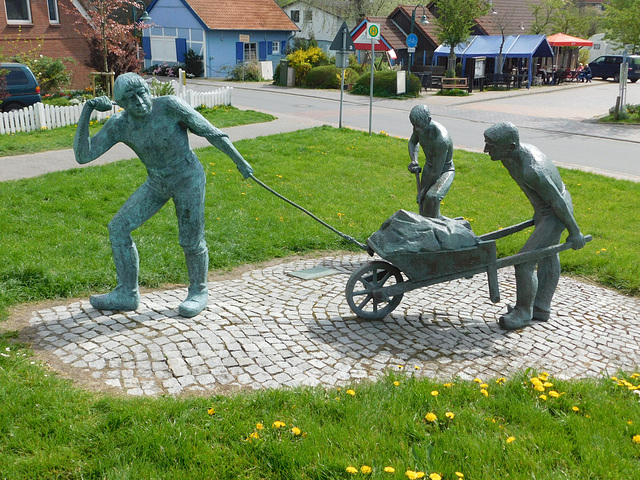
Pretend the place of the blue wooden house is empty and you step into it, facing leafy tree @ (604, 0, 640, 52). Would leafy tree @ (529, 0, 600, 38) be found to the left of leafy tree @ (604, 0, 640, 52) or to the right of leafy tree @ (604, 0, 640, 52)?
left

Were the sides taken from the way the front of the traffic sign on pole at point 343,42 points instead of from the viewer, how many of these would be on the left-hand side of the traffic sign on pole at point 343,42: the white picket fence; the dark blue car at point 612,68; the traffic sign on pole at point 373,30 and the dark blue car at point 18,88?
2

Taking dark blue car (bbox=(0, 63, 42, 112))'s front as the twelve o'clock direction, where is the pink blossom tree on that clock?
The pink blossom tree is roughly at 4 o'clock from the dark blue car.

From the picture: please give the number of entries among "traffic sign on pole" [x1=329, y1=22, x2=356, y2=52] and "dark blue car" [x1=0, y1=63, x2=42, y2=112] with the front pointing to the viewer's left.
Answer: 1

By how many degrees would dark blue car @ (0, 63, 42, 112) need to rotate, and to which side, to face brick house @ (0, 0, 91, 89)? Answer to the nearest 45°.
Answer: approximately 90° to its right

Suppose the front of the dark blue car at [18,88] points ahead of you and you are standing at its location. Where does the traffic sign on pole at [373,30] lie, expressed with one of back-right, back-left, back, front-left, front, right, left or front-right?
back-left

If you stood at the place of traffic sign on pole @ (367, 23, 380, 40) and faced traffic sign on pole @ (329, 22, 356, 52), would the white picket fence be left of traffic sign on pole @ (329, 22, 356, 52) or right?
left

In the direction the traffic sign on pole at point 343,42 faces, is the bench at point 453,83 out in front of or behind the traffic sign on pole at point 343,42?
in front

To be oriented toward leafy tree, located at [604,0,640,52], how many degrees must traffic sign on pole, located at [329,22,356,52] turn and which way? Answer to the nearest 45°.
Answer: approximately 45° to its right

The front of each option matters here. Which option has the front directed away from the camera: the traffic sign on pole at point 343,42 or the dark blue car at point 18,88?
the traffic sign on pole

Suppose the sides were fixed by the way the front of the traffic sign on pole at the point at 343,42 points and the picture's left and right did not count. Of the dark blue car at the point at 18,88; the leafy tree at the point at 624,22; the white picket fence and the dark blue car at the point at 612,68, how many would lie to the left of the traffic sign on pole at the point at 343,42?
2

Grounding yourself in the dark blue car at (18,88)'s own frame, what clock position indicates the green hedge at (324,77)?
The green hedge is roughly at 5 o'clock from the dark blue car.

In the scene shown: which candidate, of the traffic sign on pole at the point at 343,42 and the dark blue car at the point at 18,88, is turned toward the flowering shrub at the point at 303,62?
the traffic sign on pole

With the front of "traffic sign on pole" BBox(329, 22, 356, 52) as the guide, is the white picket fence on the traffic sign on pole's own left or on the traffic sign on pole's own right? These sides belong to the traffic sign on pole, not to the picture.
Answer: on the traffic sign on pole's own left

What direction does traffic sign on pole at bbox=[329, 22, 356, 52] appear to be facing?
away from the camera

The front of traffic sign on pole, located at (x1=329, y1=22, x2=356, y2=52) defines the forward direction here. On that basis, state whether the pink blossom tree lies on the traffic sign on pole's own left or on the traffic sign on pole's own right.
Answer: on the traffic sign on pole's own left

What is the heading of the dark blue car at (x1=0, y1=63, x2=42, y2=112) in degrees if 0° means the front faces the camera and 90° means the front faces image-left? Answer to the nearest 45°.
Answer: approximately 90°
